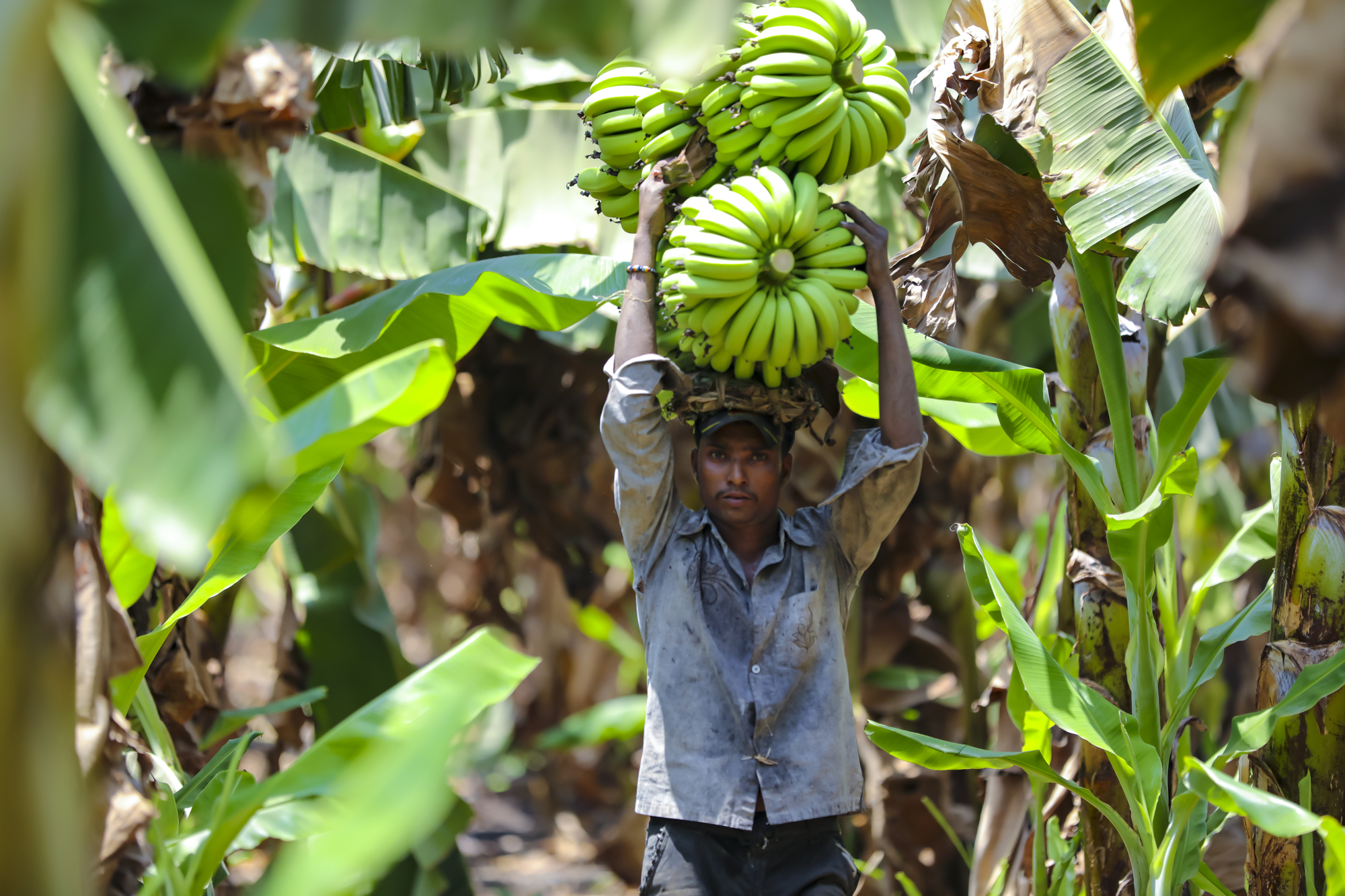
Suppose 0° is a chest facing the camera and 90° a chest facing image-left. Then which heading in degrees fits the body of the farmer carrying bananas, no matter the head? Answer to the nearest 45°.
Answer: approximately 0°
